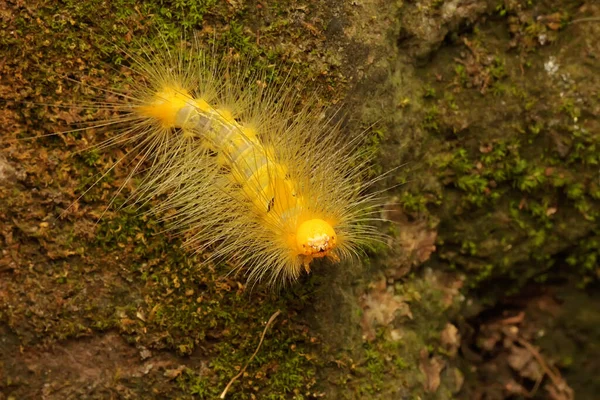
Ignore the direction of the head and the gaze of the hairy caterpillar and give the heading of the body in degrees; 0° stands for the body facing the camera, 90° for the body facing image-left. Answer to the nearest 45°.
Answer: approximately 315°

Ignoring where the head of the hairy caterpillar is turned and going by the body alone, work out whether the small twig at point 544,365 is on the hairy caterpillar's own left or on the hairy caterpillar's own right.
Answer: on the hairy caterpillar's own left
